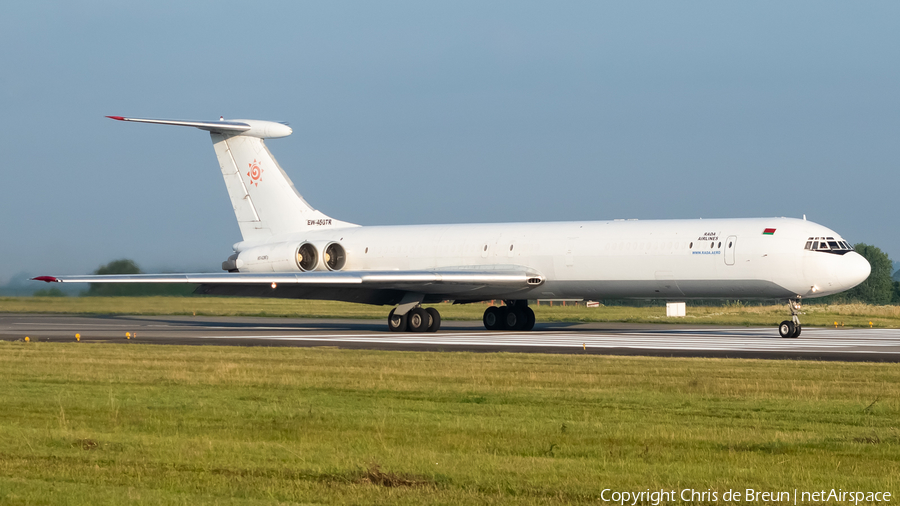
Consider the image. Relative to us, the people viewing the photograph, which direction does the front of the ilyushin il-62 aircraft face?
facing the viewer and to the right of the viewer
